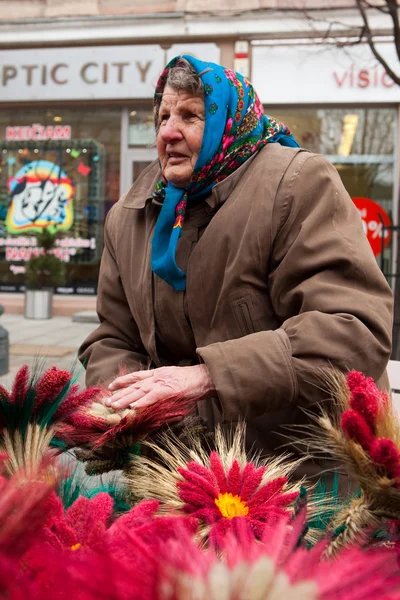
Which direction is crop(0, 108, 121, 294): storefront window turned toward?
toward the camera

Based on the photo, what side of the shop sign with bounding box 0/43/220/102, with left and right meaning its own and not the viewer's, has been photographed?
front

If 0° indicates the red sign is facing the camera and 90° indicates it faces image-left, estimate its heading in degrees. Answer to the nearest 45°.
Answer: approximately 0°

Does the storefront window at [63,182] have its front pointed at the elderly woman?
yes

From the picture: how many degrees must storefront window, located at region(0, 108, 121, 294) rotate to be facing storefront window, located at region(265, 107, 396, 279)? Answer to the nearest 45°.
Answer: approximately 45° to its left

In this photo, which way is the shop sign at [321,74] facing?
toward the camera

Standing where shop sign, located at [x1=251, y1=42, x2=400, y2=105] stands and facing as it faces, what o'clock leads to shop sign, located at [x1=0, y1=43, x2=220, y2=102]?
shop sign, located at [x1=0, y1=43, x2=220, y2=102] is roughly at 3 o'clock from shop sign, located at [x1=251, y1=42, x2=400, y2=105].

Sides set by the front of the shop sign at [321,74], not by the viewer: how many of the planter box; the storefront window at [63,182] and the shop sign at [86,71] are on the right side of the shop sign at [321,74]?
3

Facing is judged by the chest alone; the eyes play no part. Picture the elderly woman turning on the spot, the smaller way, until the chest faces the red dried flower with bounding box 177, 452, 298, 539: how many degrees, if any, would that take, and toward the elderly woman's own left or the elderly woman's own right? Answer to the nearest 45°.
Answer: approximately 45° to the elderly woman's own left

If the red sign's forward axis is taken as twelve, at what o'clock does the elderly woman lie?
The elderly woman is roughly at 12 o'clock from the red sign.

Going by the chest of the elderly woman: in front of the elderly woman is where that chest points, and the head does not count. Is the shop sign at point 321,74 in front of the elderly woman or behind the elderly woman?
behind

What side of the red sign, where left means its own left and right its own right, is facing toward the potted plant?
right

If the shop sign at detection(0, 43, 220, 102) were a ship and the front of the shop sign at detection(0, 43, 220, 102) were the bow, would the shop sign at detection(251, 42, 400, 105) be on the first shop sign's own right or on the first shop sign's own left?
on the first shop sign's own left

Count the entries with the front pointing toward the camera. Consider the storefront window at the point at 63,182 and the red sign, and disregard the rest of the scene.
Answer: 2
